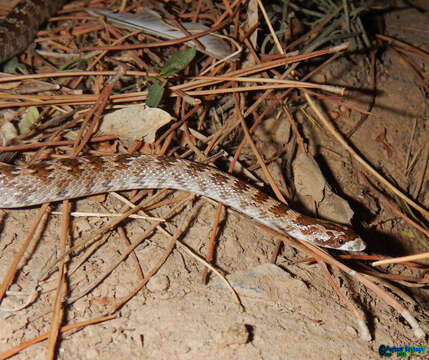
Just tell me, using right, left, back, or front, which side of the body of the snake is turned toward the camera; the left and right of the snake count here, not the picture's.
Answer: right

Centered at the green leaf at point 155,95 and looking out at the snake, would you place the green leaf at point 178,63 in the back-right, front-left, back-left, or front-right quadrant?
back-left
